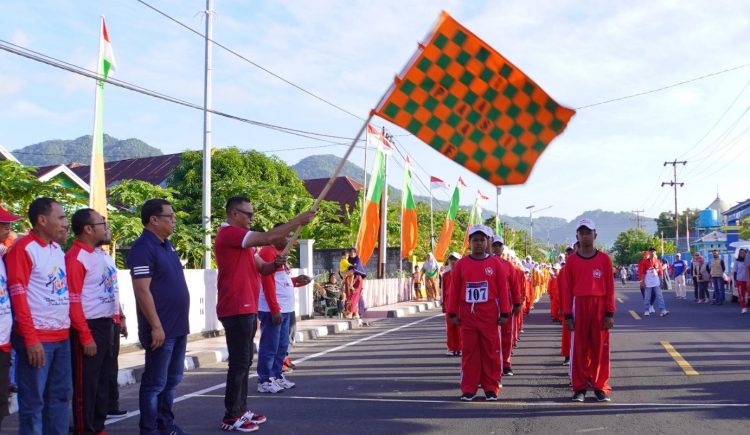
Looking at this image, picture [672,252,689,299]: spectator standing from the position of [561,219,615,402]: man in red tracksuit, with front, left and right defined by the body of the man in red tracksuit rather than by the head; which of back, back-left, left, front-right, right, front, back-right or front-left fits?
back

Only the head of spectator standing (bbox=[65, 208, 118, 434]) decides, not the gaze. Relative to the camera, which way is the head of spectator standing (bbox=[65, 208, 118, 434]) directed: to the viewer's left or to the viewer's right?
to the viewer's right

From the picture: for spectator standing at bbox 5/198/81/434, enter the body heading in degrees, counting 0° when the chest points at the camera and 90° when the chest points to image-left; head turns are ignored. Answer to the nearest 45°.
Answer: approximately 315°

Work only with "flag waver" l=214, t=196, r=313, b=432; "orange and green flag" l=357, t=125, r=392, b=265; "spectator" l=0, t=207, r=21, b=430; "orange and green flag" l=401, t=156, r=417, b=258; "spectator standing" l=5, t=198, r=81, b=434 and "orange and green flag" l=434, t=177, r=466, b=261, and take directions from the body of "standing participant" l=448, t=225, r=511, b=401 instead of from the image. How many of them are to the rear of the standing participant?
3

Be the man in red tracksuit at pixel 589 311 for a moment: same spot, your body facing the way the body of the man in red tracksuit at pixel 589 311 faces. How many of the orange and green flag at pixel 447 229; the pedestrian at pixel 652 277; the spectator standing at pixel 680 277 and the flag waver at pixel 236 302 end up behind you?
3

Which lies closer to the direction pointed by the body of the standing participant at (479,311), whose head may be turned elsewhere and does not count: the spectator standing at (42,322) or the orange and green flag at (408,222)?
the spectator standing

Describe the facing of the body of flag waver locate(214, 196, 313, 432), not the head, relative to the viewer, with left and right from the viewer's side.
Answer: facing to the right of the viewer
